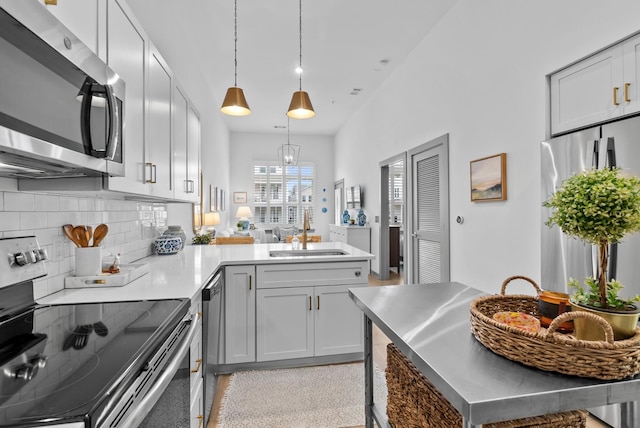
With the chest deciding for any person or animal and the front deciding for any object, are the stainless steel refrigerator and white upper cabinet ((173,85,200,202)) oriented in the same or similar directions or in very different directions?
very different directions

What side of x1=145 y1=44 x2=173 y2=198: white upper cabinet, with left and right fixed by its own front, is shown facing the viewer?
right

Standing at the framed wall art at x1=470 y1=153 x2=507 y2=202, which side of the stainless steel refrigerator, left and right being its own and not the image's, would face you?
right

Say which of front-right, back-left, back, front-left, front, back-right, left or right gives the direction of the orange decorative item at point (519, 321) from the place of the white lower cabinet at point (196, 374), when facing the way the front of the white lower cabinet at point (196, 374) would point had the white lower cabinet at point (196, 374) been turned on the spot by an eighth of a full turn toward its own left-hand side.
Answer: right

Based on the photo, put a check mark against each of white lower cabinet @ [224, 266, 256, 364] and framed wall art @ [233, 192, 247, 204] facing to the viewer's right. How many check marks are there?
0

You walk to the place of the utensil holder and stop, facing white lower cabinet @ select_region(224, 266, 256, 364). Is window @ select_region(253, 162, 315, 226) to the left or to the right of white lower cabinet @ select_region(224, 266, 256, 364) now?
left

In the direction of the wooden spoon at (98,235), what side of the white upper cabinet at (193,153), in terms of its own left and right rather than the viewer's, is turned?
right

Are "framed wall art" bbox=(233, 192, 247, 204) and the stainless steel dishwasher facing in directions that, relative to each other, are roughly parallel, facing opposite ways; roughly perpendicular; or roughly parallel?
roughly perpendicular

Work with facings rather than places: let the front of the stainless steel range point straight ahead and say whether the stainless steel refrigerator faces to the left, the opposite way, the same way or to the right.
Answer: the opposite way

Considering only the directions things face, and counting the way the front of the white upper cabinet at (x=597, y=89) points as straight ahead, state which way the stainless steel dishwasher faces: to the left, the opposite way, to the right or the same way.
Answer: the opposite way

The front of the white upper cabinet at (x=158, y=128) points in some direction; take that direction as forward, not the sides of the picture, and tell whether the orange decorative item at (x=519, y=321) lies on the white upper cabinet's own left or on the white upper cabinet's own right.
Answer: on the white upper cabinet's own right

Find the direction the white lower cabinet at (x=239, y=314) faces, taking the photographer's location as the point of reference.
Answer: facing the viewer

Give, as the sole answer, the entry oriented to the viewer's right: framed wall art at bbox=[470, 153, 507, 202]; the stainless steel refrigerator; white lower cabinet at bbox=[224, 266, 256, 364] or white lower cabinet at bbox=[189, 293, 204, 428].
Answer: white lower cabinet at bbox=[189, 293, 204, 428]
